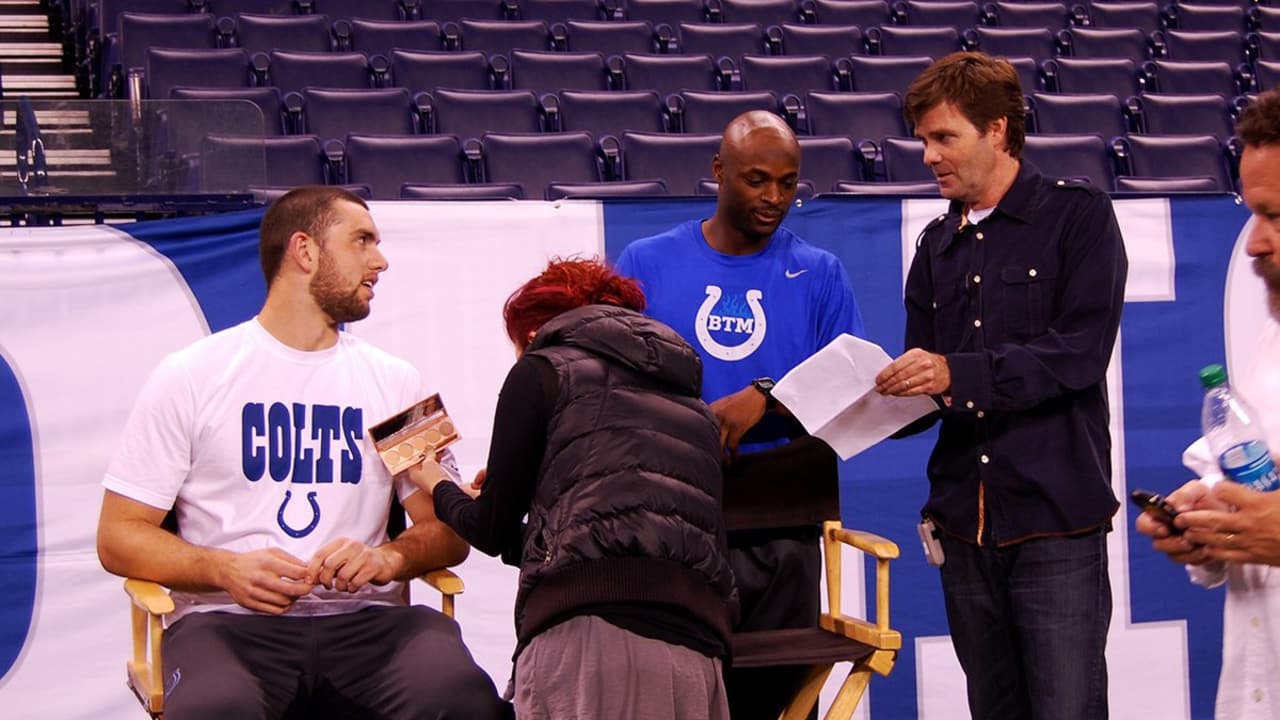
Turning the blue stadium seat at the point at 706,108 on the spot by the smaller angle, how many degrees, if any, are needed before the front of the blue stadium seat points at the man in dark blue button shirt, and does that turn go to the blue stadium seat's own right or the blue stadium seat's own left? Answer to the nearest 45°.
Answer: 0° — it already faces them

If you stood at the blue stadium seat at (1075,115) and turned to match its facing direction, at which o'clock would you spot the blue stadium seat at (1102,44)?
the blue stadium seat at (1102,44) is roughly at 6 o'clock from the blue stadium seat at (1075,115).

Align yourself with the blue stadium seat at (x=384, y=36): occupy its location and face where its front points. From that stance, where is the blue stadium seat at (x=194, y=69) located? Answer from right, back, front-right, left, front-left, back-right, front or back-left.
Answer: front-right

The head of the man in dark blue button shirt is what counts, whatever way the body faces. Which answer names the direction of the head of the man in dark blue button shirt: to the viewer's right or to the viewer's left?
to the viewer's left

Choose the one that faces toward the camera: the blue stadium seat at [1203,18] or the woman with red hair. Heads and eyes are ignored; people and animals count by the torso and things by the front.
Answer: the blue stadium seat

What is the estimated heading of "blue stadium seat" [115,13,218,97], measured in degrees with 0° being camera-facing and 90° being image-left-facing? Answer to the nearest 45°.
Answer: approximately 0°

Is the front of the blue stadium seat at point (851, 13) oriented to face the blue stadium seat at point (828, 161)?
yes

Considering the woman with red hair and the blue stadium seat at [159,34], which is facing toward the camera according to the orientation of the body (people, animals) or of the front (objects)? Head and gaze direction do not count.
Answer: the blue stadium seat

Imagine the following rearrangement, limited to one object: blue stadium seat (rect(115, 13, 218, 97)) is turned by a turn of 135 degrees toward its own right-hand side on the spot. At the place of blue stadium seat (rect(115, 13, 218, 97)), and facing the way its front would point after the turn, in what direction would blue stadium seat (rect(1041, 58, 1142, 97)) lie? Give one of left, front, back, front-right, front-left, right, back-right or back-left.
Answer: back-right

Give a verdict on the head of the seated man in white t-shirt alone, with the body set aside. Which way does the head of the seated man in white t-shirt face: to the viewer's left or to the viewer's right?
to the viewer's right

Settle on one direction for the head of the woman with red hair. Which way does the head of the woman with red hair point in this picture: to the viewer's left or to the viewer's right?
to the viewer's left

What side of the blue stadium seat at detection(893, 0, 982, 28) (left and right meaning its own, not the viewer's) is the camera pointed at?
front

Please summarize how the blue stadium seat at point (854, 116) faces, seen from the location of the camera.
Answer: facing the viewer

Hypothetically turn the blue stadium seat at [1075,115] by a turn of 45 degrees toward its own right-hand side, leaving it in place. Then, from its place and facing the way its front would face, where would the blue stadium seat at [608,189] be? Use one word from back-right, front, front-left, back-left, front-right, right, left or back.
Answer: front

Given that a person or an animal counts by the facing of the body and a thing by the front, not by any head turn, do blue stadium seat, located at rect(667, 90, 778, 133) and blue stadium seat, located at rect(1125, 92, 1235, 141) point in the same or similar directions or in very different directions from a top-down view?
same or similar directions

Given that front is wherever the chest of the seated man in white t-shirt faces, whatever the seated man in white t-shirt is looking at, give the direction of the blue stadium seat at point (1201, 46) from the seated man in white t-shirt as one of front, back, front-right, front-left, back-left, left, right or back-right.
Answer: back-left
